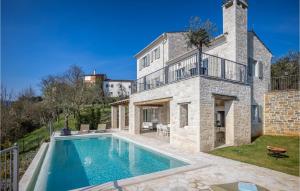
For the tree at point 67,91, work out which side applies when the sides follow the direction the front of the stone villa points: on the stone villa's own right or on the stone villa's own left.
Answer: on the stone villa's own right

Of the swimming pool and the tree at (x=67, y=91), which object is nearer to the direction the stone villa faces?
the swimming pool

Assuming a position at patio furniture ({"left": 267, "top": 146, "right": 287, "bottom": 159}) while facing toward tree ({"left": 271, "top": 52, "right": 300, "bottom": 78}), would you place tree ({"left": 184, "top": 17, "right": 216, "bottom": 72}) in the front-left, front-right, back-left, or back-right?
front-left

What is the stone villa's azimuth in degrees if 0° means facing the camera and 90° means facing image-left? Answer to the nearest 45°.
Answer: approximately 45°

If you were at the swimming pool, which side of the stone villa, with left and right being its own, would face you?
front

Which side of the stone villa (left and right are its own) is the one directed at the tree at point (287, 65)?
back

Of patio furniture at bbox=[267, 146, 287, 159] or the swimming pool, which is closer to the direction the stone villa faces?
the swimming pool
